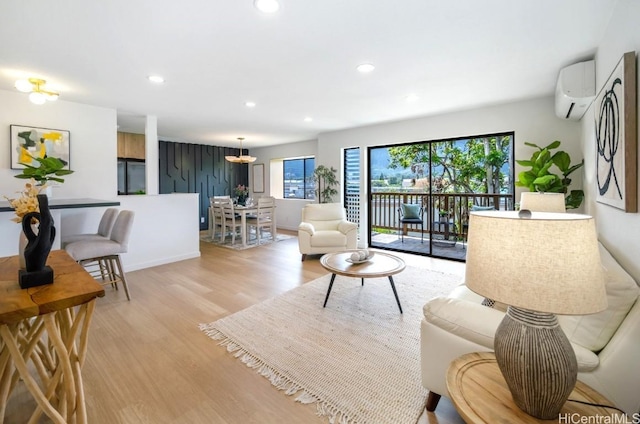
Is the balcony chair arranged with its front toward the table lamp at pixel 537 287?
yes

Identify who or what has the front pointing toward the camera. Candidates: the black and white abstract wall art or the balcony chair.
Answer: the balcony chair

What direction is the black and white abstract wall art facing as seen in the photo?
to the viewer's left

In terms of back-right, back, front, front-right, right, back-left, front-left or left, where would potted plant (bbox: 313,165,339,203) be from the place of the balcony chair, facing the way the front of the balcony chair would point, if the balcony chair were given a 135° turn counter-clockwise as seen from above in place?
back-left

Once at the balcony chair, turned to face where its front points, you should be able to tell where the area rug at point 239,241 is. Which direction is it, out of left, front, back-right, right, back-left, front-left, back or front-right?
right

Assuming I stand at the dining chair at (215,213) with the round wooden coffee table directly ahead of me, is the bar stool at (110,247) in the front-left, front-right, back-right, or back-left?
front-right

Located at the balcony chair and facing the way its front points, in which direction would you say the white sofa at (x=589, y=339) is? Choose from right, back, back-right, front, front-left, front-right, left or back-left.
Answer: front

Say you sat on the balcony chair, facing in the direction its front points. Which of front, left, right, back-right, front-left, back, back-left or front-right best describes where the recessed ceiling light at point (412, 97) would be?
front

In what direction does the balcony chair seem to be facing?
toward the camera

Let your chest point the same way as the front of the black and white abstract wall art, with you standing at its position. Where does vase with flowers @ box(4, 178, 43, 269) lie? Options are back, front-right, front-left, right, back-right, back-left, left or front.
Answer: front-left

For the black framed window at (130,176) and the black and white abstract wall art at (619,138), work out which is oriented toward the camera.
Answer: the black framed window

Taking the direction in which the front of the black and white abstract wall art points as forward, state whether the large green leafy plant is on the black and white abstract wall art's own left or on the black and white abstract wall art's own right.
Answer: on the black and white abstract wall art's own right

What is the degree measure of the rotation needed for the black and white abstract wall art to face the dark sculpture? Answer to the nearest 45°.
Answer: approximately 45° to its left

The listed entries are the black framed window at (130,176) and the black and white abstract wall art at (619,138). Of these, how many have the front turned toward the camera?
1
